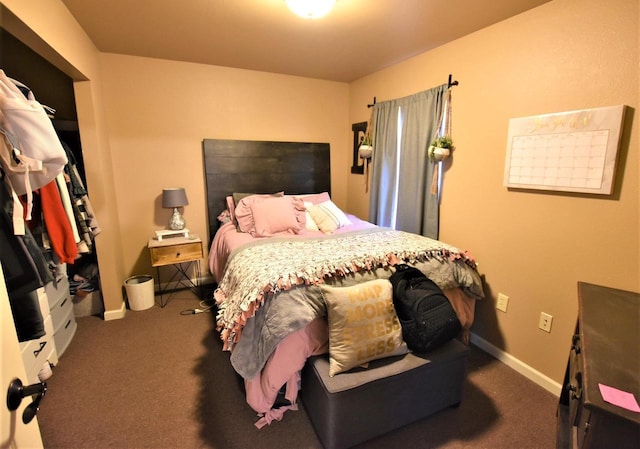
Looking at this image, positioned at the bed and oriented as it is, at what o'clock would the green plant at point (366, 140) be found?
The green plant is roughly at 8 o'clock from the bed.

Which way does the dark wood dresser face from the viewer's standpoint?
to the viewer's left

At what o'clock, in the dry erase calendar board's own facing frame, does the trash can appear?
The trash can is roughly at 1 o'clock from the dry erase calendar board.

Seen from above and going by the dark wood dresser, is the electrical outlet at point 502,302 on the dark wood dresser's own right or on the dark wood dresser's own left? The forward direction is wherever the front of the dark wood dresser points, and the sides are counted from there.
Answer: on the dark wood dresser's own right

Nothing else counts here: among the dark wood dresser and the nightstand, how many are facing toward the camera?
1

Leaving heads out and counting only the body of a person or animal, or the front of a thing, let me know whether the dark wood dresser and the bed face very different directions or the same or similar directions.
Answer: very different directions

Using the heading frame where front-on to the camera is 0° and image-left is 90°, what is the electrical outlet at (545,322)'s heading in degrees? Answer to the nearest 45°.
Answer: approximately 45°

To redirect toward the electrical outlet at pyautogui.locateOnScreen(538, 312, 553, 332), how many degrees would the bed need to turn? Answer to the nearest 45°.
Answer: approximately 45° to its left

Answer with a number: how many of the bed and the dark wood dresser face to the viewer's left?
1

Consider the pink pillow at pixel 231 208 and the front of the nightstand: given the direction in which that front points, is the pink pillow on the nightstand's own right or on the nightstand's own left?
on the nightstand's own left

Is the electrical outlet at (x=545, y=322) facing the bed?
yes
